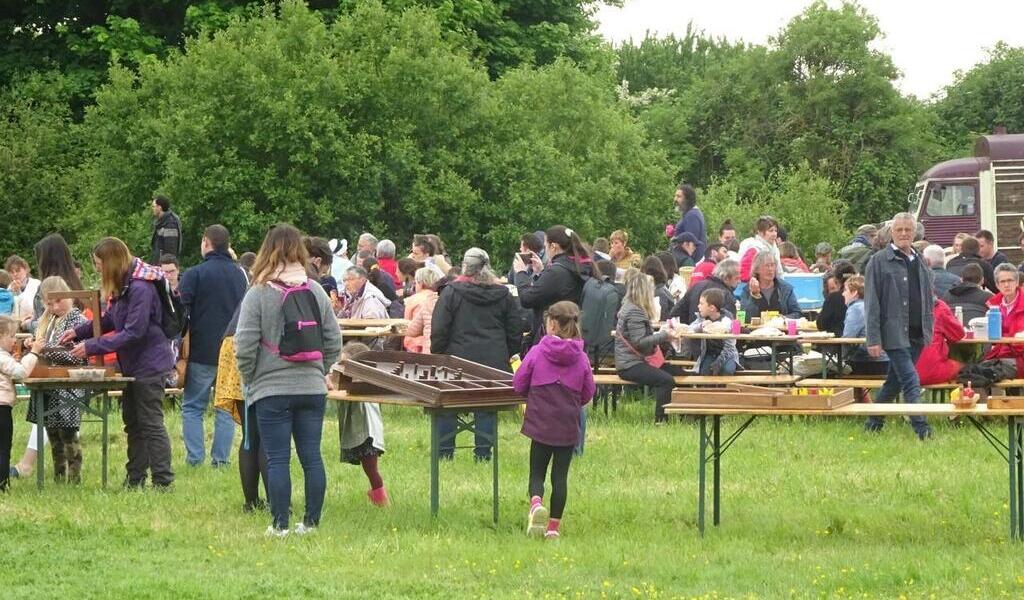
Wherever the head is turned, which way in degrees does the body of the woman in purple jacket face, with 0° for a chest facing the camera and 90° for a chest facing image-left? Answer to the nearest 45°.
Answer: approximately 90°

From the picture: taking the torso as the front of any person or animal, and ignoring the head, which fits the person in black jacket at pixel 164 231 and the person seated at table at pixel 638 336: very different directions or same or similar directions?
very different directions

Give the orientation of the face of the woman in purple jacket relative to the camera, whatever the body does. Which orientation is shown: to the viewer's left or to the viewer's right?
to the viewer's left

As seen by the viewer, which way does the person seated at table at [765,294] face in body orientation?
toward the camera

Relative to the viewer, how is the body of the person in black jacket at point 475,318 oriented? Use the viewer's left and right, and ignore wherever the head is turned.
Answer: facing away from the viewer

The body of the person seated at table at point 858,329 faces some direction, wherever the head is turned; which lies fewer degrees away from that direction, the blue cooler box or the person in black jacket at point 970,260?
the blue cooler box

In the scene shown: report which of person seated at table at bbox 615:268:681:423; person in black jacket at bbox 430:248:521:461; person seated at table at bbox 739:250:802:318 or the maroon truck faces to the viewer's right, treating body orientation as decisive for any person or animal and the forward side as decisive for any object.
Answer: person seated at table at bbox 615:268:681:423

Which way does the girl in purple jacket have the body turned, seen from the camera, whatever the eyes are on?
away from the camera
